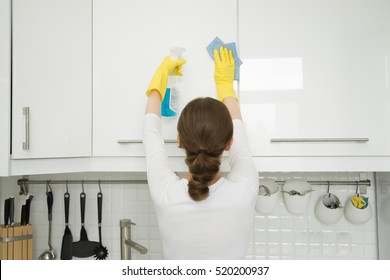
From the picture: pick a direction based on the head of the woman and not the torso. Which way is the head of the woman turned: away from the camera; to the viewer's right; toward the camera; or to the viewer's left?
away from the camera

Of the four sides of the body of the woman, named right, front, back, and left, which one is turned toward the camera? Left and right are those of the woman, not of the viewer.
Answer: back

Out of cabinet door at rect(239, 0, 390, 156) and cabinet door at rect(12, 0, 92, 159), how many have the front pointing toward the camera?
2

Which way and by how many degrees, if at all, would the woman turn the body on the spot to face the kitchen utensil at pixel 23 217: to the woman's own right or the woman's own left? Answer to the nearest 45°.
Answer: approximately 45° to the woman's own left

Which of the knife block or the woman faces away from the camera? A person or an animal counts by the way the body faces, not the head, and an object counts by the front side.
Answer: the woman

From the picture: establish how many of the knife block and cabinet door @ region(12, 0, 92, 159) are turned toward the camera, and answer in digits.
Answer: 2
